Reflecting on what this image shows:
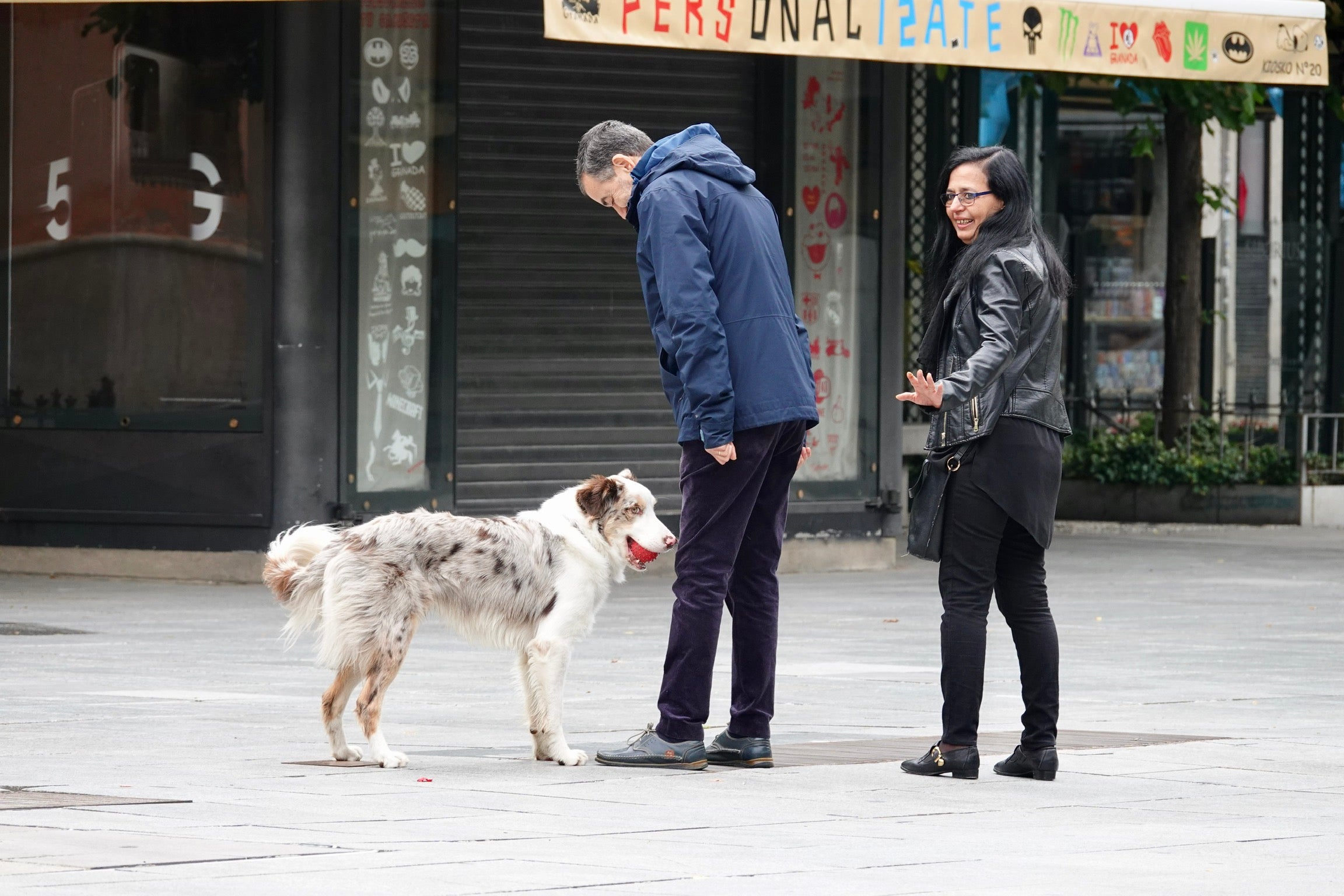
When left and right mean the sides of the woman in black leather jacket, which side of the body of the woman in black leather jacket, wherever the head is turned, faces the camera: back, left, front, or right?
left

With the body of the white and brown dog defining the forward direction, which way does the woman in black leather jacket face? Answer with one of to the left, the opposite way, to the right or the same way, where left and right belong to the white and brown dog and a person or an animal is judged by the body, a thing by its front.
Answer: the opposite way

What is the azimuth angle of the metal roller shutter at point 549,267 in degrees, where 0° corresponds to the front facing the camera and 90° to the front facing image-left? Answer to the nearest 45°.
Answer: approximately 0°

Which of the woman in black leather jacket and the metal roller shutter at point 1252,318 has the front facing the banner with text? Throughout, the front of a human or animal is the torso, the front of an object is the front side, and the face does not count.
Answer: the metal roller shutter

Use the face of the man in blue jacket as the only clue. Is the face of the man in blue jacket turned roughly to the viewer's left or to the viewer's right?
to the viewer's left

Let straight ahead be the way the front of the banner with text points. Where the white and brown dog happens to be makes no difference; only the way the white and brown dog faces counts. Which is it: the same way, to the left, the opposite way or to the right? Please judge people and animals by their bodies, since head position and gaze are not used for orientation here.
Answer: to the left

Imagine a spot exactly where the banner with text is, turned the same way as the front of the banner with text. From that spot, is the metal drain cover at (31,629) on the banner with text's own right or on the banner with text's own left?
on the banner with text's own right

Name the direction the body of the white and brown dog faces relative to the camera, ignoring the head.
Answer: to the viewer's right

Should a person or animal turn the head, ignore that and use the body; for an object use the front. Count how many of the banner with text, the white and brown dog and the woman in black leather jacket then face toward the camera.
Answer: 1

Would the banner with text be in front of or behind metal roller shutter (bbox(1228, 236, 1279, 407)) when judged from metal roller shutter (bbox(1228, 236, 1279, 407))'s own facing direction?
in front

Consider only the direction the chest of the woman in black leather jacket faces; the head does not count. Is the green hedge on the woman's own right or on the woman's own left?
on the woman's own right

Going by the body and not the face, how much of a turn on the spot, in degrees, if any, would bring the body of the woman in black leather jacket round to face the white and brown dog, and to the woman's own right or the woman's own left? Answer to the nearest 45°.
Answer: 0° — they already face it

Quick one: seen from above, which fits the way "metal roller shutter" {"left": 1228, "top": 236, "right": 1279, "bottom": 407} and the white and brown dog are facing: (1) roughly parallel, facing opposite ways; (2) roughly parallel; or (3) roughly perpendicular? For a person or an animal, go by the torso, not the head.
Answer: roughly perpendicular

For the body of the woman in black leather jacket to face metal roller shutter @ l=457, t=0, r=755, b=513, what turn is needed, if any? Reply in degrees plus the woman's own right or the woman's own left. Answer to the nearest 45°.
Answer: approximately 90° to the woman's own right

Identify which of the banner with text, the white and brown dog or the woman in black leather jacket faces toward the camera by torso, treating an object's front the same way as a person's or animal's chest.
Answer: the banner with text

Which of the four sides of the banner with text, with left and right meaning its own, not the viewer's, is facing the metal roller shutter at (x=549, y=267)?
right
